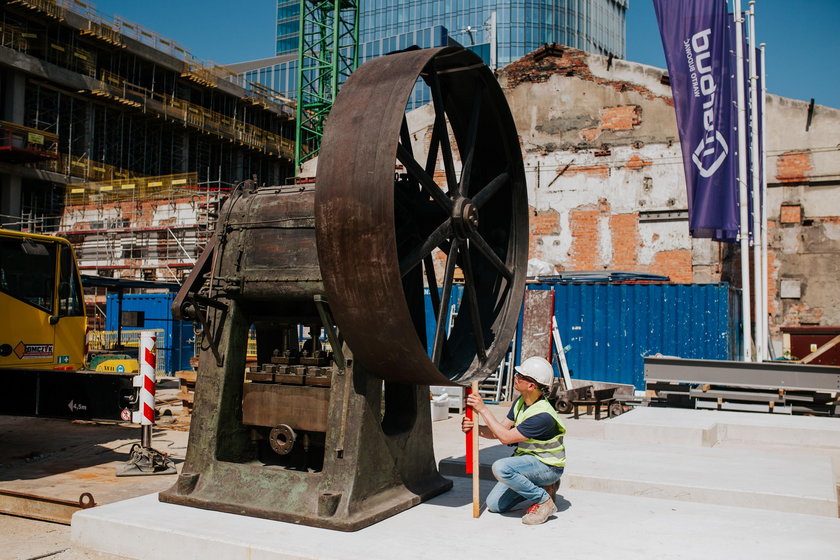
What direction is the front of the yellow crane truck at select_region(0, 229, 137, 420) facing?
to the viewer's right

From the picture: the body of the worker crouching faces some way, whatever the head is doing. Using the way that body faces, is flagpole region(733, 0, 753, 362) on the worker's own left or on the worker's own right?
on the worker's own right

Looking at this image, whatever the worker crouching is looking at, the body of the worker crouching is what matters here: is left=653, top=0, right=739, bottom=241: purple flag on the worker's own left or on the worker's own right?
on the worker's own right

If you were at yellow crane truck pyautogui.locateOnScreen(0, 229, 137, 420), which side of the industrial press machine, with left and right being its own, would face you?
right

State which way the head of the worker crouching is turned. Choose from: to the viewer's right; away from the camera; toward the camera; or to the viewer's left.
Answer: to the viewer's left

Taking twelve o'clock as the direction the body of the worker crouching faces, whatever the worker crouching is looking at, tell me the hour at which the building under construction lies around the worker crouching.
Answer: The building under construction is roughly at 2 o'clock from the worker crouching.

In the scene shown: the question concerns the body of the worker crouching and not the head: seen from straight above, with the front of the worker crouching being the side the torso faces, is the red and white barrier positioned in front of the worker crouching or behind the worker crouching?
in front

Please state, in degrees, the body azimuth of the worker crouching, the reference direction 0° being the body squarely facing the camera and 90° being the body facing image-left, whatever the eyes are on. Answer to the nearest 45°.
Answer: approximately 90°

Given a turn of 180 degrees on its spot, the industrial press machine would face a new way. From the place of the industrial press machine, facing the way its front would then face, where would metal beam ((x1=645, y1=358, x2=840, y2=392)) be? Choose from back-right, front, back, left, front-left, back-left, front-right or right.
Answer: front

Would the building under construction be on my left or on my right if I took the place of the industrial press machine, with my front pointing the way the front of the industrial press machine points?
on my right
